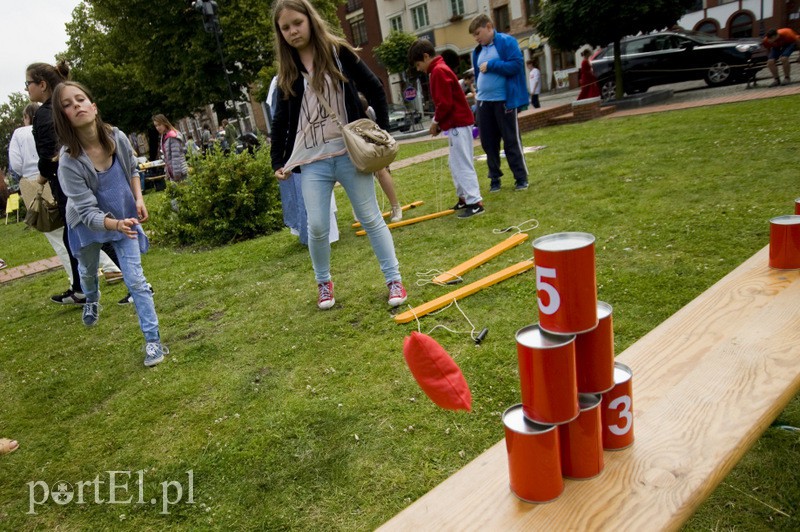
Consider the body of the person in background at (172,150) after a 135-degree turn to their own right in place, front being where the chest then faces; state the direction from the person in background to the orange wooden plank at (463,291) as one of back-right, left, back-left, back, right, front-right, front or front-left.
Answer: back-right

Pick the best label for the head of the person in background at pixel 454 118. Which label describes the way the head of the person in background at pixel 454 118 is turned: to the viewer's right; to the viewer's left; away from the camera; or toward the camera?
to the viewer's left

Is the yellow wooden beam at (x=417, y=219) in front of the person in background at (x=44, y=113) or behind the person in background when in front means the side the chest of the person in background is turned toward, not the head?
behind

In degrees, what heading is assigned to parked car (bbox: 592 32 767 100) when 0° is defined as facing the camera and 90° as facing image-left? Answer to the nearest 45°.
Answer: approximately 270°

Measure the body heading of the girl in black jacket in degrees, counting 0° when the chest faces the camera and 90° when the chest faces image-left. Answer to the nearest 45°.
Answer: approximately 0°

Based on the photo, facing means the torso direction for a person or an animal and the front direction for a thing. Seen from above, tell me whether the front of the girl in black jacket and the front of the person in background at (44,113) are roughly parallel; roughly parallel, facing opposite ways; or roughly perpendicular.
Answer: roughly perpendicular

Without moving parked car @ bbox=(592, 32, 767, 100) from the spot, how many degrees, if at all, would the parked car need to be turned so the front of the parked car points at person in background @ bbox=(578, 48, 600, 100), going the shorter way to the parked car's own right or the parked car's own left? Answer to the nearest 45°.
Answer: approximately 135° to the parked car's own right

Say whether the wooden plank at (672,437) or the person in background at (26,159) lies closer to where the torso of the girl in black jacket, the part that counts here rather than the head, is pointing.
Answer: the wooden plank

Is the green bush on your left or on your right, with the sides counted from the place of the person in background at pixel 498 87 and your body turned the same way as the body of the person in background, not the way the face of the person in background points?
on your right

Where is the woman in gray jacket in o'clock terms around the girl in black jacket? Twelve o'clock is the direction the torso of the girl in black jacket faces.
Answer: The woman in gray jacket is roughly at 3 o'clock from the girl in black jacket.

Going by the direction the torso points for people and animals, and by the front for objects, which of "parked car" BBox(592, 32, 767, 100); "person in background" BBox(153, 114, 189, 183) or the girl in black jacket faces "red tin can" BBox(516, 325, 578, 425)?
the girl in black jacket
